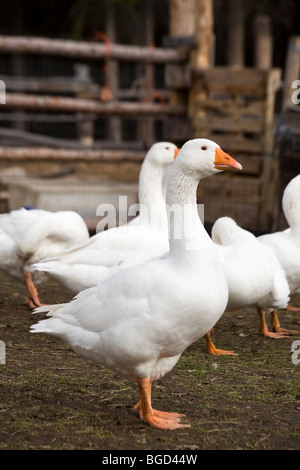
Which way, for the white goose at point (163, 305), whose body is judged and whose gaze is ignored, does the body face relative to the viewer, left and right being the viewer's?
facing to the right of the viewer

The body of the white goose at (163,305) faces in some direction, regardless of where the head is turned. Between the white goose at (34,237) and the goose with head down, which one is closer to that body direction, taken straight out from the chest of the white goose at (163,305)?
the goose with head down

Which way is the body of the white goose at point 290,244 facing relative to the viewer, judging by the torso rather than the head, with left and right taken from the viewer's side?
facing to the right of the viewer

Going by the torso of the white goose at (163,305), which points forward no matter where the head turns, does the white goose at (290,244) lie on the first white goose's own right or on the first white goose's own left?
on the first white goose's own left

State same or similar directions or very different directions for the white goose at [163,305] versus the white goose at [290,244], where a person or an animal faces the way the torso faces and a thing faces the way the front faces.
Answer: same or similar directions

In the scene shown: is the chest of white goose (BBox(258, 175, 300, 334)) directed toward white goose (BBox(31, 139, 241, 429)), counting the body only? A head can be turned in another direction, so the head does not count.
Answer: no

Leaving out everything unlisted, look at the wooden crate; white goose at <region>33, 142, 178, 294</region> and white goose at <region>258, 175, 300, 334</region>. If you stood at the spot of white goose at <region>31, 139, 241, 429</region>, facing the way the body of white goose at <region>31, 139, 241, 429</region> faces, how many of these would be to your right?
0

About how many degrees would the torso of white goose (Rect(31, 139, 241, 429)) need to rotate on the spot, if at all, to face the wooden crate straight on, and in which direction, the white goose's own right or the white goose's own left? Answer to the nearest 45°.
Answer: approximately 90° to the white goose's own left

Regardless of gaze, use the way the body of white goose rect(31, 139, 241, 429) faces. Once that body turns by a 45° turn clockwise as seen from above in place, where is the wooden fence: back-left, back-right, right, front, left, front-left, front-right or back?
back-left
